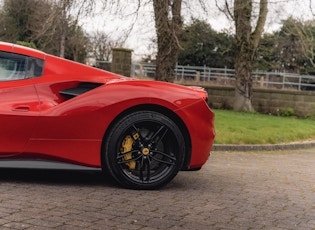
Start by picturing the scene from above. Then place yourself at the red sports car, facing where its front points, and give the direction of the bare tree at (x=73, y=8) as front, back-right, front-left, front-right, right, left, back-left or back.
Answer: right

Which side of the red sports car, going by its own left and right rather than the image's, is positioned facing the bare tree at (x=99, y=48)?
right

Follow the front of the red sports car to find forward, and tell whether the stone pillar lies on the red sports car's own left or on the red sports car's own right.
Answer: on the red sports car's own right

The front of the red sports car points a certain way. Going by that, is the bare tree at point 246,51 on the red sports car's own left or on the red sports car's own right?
on the red sports car's own right

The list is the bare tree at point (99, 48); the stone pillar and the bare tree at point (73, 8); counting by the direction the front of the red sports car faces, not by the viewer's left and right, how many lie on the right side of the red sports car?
3

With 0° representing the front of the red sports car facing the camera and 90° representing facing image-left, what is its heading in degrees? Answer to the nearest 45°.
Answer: approximately 90°

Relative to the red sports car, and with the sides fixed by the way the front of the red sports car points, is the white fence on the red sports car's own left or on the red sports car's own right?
on the red sports car's own right
